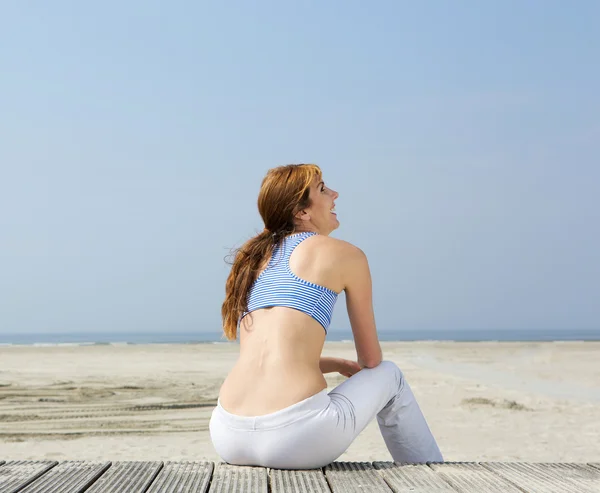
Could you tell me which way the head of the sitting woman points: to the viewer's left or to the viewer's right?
to the viewer's right

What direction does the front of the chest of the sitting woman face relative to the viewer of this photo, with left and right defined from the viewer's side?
facing away from the viewer and to the right of the viewer
